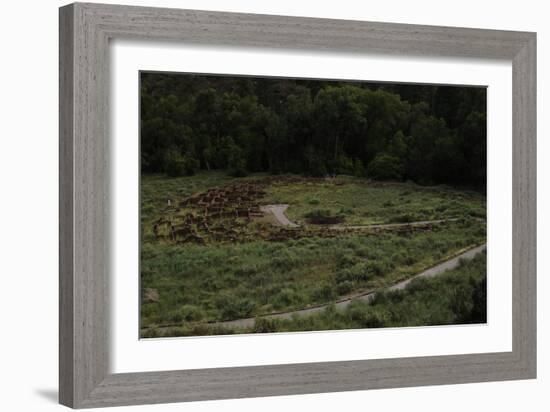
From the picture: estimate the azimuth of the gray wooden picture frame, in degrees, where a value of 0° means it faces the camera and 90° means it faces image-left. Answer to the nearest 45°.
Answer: approximately 315°
